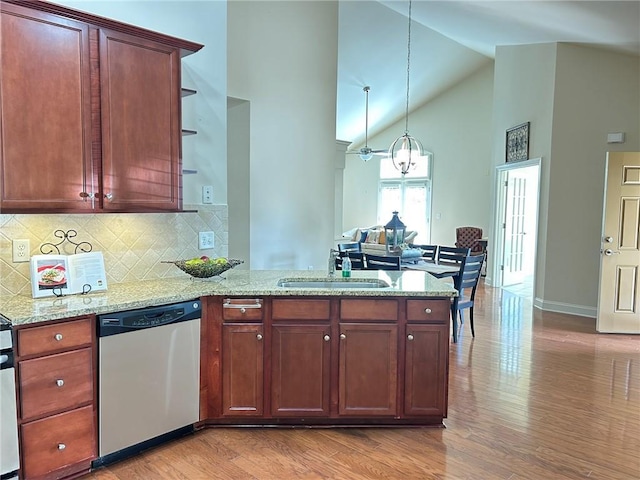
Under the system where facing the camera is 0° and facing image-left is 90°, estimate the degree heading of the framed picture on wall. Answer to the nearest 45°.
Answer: approximately 45°

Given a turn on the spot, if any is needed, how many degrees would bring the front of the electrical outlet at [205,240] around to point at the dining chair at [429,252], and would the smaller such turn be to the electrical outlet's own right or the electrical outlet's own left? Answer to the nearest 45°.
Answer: approximately 90° to the electrical outlet's own left

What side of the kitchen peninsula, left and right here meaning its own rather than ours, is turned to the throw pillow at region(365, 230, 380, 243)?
back

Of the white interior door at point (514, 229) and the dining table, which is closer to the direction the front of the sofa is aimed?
the dining table

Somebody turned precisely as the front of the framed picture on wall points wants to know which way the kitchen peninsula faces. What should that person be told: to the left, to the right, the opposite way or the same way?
to the left

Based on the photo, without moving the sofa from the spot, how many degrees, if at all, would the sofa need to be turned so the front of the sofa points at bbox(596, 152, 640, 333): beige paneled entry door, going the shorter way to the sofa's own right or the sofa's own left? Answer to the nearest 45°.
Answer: approximately 45° to the sofa's own left

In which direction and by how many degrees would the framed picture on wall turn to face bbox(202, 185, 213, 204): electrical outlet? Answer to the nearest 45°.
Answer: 0° — it already faces it

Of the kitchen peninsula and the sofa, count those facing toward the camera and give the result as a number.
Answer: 2

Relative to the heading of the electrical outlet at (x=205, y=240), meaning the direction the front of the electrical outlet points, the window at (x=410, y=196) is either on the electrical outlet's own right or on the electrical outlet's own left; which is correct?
on the electrical outlet's own left

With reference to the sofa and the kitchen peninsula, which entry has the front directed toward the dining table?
the sofa
